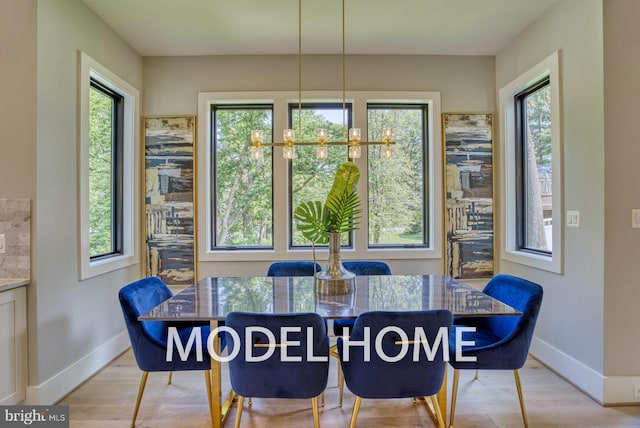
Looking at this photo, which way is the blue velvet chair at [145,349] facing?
to the viewer's right

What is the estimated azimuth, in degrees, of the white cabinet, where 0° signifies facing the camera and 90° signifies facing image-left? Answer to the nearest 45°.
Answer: approximately 315°

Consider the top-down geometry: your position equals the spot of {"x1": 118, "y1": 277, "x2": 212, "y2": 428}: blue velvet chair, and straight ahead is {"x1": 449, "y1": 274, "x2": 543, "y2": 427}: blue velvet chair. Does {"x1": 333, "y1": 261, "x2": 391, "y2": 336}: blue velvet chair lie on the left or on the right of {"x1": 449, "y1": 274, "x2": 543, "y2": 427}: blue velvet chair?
left

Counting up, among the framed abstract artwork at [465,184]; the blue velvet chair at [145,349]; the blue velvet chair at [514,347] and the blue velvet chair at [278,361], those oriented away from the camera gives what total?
1

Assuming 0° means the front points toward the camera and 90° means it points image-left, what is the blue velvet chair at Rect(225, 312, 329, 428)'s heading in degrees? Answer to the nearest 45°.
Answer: approximately 180°

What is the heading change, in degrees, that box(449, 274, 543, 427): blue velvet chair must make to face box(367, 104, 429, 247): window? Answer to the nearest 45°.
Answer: approximately 45° to its right

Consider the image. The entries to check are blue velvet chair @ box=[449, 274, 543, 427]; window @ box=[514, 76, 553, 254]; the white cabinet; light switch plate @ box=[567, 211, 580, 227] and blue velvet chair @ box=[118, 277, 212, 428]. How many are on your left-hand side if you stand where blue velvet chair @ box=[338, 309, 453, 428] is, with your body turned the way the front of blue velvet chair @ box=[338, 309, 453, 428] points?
2

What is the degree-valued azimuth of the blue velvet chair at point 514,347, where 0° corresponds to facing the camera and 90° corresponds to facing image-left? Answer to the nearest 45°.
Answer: approximately 90°

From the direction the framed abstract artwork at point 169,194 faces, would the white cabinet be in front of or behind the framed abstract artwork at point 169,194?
in front

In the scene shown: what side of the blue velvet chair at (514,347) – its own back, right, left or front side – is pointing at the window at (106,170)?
front

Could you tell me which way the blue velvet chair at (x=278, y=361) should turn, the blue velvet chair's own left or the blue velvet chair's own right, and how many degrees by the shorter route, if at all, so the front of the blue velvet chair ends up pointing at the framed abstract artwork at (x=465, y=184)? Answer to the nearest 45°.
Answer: approximately 45° to the blue velvet chair's own right

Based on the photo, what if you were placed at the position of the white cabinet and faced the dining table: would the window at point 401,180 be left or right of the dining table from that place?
left

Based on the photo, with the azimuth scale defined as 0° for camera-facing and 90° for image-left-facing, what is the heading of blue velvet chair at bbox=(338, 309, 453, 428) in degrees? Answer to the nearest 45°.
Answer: approximately 180°

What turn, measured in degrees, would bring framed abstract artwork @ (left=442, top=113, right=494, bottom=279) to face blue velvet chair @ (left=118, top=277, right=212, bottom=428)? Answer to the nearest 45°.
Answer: approximately 45° to its right

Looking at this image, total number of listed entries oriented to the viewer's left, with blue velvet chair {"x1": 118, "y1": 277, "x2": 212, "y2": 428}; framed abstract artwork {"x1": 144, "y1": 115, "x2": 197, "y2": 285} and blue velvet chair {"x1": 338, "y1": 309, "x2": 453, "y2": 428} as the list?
0

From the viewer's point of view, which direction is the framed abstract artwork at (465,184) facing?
toward the camera
